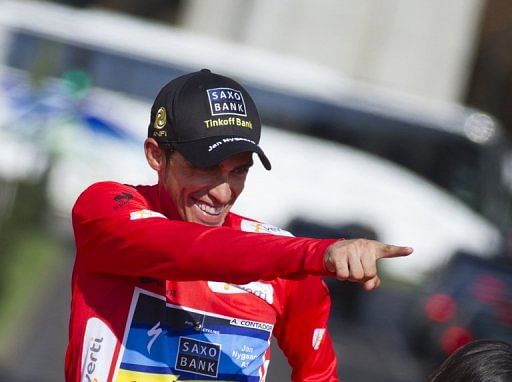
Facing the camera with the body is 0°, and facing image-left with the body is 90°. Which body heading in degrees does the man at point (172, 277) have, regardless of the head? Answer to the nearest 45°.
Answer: approximately 315°

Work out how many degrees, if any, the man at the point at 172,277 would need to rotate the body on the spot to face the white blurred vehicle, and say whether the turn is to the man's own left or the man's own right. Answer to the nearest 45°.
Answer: approximately 135° to the man's own left

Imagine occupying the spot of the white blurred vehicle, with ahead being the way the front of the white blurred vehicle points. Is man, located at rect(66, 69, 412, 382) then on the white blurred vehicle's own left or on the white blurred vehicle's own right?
on the white blurred vehicle's own right

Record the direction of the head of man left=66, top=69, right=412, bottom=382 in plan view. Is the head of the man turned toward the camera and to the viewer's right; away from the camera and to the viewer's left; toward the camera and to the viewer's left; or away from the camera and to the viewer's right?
toward the camera and to the viewer's right

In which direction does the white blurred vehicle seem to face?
to the viewer's right

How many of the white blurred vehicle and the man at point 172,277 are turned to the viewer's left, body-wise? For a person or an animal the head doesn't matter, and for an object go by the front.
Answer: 0
